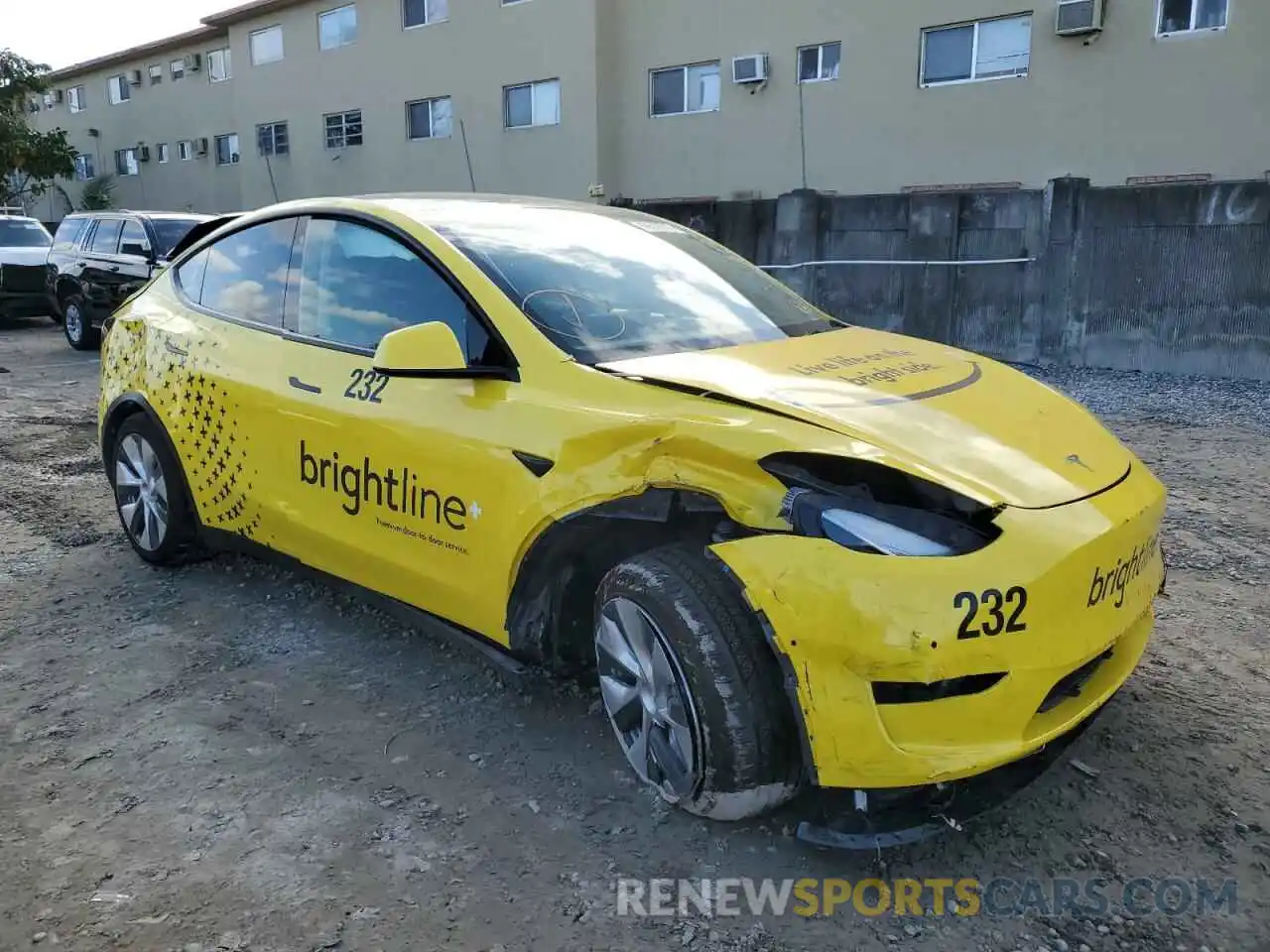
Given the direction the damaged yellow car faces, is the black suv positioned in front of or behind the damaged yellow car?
behind

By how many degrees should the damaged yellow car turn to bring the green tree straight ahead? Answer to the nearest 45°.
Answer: approximately 180°

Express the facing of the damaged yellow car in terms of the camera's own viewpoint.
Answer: facing the viewer and to the right of the viewer

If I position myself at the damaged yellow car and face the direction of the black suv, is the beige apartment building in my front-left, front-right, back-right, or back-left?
front-right

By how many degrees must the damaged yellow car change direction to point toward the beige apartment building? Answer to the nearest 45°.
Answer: approximately 135° to its left

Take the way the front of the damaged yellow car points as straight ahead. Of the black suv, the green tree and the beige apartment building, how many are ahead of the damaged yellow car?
0
